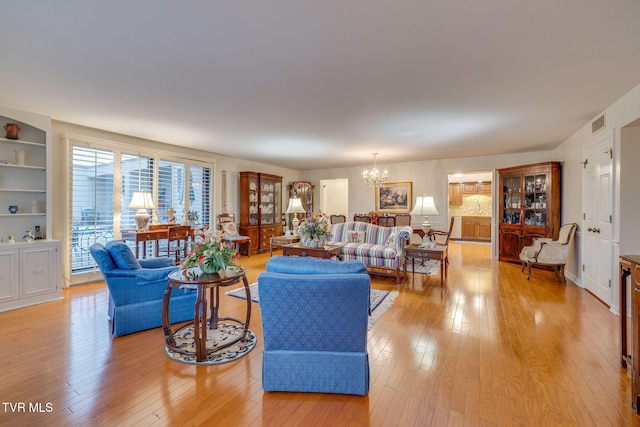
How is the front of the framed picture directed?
toward the camera

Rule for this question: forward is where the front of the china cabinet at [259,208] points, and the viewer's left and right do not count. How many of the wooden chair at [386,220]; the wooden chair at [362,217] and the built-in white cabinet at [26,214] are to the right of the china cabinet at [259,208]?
1

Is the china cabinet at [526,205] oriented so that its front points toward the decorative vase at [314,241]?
yes

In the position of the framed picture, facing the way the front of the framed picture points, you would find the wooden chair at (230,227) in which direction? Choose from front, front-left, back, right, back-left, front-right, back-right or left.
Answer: front-right

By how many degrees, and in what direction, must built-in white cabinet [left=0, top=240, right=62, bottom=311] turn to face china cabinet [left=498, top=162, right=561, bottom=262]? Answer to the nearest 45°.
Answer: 0° — it already faces it

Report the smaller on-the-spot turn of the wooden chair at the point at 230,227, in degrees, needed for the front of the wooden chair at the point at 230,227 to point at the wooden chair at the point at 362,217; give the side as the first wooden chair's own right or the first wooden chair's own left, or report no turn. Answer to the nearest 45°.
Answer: approximately 45° to the first wooden chair's own left

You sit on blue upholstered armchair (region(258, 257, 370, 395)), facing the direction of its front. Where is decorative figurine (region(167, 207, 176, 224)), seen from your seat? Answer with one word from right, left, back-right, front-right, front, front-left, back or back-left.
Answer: front-left

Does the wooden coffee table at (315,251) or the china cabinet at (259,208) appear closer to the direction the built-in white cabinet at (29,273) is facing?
the wooden coffee table

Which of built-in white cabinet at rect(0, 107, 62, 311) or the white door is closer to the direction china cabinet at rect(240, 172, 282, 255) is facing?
the white door

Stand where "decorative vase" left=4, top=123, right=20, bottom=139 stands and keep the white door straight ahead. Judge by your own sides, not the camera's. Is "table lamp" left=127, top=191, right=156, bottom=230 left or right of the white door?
left

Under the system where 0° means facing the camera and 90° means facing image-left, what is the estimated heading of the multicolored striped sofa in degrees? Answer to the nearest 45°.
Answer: approximately 45°

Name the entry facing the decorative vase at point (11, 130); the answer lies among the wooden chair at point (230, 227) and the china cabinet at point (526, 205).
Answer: the china cabinet

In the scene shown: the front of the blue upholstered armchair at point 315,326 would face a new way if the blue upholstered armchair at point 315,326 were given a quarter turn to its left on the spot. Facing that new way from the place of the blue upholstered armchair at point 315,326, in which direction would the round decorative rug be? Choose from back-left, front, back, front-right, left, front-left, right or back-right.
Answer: front-right

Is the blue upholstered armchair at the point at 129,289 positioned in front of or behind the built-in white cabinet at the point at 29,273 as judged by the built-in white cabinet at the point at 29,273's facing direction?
in front

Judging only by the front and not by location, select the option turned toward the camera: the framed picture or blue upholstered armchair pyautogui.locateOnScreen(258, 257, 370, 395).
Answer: the framed picture

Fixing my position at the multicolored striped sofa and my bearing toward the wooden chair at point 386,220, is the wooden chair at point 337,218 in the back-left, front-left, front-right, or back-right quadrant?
front-left

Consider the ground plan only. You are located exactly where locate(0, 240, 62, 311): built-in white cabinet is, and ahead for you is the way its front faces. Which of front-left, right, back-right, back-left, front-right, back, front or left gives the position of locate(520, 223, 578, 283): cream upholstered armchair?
front

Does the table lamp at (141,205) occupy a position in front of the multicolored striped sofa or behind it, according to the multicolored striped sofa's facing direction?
in front

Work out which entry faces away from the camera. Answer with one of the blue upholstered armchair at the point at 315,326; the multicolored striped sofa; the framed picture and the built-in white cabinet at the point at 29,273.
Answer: the blue upholstered armchair
